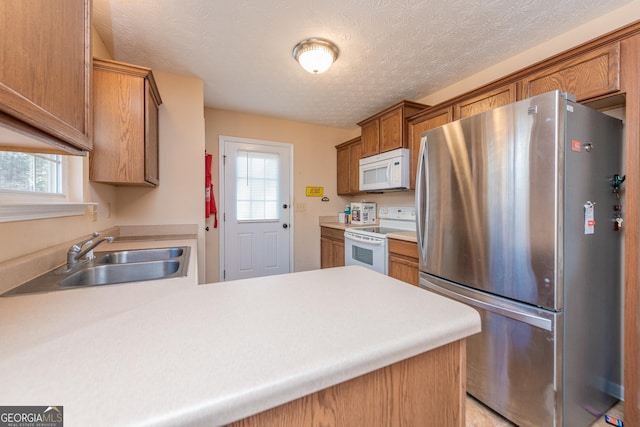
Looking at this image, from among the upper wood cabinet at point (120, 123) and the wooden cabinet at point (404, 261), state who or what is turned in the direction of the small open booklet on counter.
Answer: the upper wood cabinet

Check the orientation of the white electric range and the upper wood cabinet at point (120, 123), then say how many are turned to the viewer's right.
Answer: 1

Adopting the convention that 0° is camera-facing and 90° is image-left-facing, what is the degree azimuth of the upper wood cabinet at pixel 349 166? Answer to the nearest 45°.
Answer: approximately 45°

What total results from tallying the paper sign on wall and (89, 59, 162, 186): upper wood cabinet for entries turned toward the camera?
1

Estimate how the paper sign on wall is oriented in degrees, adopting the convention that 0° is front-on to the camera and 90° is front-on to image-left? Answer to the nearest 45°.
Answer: approximately 0°

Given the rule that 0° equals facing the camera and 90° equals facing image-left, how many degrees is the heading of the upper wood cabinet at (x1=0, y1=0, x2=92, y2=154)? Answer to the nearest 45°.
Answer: approximately 315°

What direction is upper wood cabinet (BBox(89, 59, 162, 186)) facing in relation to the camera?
to the viewer's right
